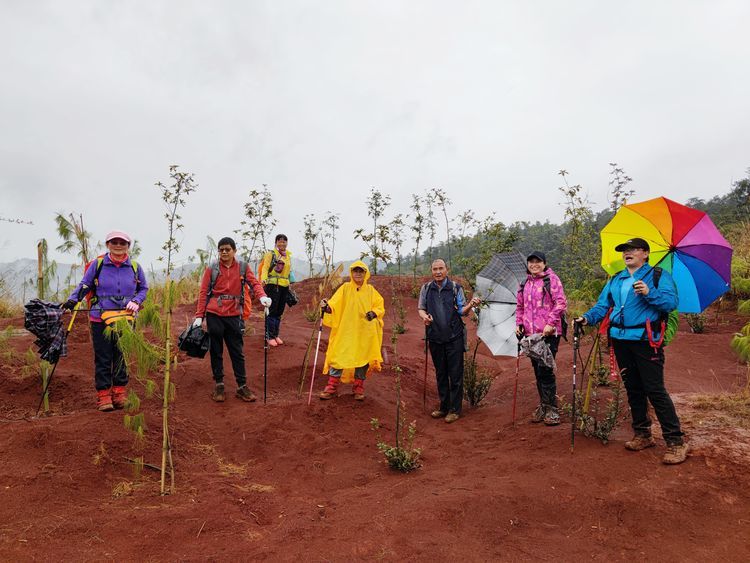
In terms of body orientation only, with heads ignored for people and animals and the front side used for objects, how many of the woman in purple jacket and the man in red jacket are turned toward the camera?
2

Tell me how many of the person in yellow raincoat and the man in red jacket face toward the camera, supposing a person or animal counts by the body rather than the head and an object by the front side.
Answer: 2

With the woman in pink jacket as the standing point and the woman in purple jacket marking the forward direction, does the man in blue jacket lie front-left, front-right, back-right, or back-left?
back-left

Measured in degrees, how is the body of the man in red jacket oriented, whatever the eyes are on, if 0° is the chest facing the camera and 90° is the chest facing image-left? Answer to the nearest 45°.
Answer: approximately 0°
